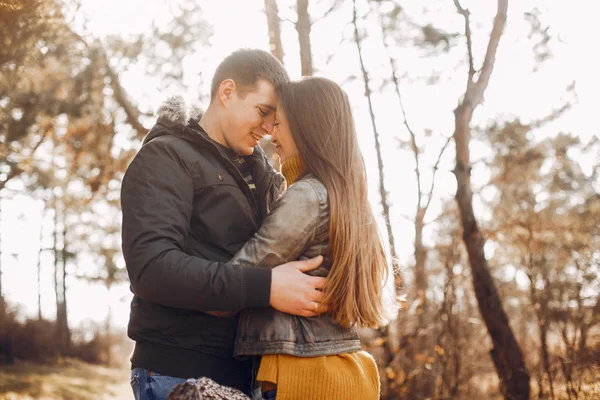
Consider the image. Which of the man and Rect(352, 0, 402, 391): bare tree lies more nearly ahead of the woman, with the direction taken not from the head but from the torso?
the man

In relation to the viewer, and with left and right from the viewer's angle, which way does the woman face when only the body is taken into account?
facing to the left of the viewer

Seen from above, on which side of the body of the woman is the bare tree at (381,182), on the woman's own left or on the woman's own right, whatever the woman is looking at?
on the woman's own right

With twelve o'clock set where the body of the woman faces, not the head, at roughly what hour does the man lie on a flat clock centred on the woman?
The man is roughly at 12 o'clock from the woman.
